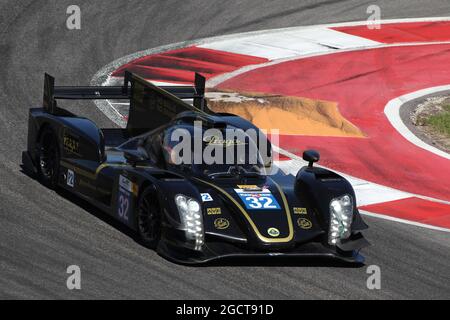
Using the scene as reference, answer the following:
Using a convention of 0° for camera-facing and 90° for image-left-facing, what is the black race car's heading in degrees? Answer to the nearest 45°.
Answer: approximately 315°

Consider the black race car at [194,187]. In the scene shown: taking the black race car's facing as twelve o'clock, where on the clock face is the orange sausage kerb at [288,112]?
The orange sausage kerb is roughly at 8 o'clock from the black race car.
